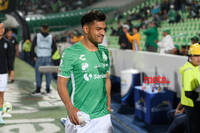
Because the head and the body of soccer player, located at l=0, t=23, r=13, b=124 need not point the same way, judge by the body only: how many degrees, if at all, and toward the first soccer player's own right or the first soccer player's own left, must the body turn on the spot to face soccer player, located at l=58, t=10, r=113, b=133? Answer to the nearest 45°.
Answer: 0° — they already face them

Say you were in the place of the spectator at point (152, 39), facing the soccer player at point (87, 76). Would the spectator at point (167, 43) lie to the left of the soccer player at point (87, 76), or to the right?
left

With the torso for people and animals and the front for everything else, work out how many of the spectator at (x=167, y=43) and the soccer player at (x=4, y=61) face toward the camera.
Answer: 1

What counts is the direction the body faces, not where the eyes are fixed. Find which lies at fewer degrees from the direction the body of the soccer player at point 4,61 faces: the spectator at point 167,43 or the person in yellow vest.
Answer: the person in yellow vest
